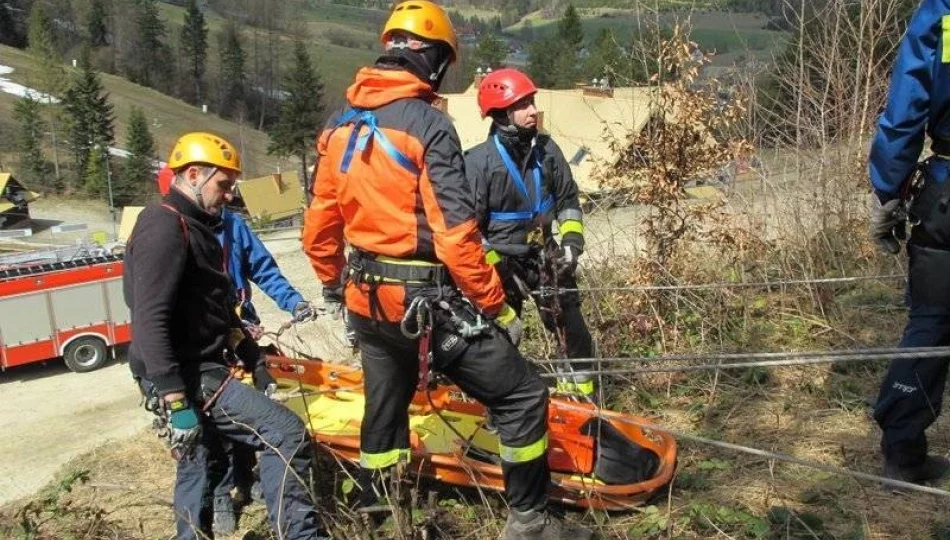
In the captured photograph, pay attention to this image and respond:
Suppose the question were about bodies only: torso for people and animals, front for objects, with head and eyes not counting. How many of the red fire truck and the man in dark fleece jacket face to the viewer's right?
1

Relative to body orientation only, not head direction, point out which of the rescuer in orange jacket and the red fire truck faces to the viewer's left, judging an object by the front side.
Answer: the red fire truck

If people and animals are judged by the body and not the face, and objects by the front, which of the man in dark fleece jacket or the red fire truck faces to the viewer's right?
the man in dark fleece jacket

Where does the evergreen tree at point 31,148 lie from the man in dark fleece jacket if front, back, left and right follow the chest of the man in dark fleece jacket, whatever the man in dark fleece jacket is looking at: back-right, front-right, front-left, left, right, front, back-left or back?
left

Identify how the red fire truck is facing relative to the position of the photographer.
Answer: facing to the left of the viewer

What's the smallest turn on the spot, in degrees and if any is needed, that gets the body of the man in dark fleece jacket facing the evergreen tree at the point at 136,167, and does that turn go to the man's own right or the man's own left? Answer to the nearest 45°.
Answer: approximately 90° to the man's own left

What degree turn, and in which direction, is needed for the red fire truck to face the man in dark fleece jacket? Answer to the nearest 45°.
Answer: approximately 90° to its left

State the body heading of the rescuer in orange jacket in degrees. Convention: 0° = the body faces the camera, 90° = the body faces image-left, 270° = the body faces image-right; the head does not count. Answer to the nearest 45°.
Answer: approximately 225°

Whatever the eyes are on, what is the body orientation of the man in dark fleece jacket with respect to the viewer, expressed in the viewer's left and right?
facing to the right of the viewer

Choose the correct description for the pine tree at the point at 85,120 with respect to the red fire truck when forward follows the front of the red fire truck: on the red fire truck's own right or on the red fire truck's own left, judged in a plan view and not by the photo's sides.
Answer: on the red fire truck's own right
